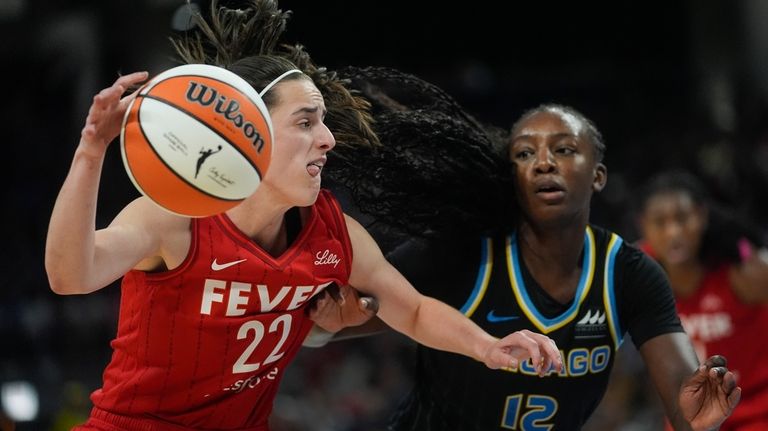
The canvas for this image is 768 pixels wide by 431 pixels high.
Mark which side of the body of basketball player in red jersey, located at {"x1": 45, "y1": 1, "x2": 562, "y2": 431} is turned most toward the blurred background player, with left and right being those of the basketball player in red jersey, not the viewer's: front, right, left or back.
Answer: left

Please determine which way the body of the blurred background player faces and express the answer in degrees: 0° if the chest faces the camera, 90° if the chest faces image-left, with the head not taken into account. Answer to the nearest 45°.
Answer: approximately 45°

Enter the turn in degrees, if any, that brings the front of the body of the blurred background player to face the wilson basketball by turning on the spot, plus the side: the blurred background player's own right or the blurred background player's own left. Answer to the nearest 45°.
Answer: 0° — they already face it

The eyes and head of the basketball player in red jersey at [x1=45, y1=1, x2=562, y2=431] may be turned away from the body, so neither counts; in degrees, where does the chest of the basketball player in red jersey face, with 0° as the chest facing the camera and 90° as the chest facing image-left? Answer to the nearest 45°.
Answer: approximately 315°

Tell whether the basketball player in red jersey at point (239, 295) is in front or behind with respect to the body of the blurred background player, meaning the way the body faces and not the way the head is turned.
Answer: in front

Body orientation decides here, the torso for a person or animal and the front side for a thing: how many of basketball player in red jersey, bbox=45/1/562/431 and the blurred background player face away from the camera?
0
